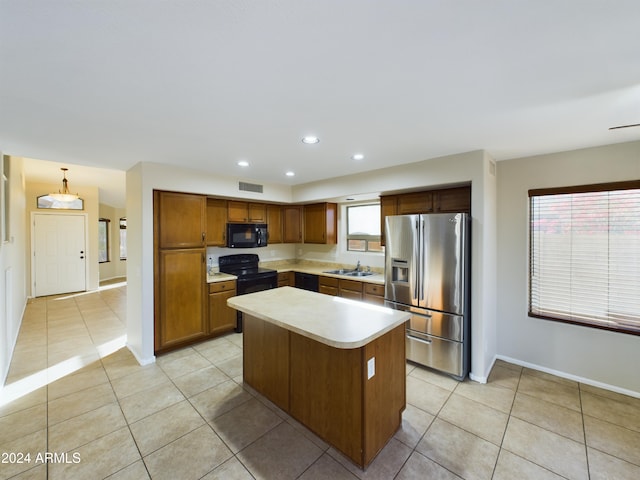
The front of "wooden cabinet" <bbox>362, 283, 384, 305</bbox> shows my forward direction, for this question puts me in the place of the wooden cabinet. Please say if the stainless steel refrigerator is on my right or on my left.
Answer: on my left

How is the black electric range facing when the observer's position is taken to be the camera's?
facing the viewer and to the right of the viewer

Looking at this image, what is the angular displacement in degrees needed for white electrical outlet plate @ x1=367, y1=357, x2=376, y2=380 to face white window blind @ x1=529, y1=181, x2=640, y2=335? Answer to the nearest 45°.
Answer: approximately 90° to its left

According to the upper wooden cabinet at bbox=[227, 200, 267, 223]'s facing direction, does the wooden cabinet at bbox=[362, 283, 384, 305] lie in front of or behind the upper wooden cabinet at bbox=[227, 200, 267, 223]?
in front

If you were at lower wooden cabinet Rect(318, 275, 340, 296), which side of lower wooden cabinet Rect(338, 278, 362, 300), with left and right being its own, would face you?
right

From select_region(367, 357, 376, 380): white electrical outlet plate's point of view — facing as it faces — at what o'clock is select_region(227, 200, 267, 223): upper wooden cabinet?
The upper wooden cabinet is roughly at 6 o'clock from the white electrical outlet plate.

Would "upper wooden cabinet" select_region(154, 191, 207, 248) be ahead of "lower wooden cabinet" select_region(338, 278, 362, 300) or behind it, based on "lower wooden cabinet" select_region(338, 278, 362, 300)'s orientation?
ahead

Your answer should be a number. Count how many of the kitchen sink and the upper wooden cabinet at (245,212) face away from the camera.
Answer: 0

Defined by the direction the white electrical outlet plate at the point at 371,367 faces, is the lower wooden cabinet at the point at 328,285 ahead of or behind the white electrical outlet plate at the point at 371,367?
behind

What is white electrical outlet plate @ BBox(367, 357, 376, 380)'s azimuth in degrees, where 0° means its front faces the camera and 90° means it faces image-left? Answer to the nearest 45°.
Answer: approximately 315°
